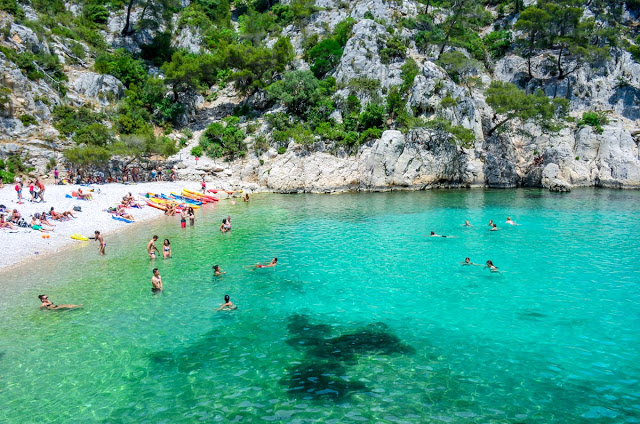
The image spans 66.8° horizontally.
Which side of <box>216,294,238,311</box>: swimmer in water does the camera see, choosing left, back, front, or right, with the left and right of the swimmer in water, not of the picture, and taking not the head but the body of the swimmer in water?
back

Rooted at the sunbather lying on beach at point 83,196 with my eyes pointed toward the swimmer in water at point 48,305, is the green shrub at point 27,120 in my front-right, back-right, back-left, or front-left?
back-right

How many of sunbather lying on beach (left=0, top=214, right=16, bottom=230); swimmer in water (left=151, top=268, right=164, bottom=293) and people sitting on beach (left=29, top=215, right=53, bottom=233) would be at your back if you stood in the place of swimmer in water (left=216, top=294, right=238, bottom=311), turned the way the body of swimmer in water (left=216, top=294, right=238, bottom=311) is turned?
0

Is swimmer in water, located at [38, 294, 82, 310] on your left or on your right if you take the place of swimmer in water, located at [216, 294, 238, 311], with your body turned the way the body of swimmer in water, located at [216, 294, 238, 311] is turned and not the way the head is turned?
on your left

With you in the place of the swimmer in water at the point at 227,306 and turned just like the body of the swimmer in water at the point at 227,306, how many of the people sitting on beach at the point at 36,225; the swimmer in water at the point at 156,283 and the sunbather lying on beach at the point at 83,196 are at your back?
0

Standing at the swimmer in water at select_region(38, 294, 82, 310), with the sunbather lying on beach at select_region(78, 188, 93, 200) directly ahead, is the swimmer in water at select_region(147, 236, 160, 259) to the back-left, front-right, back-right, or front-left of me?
front-right

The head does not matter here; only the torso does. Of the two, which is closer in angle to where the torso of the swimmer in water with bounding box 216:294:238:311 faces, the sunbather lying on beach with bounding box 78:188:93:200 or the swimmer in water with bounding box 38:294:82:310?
the sunbather lying on beach

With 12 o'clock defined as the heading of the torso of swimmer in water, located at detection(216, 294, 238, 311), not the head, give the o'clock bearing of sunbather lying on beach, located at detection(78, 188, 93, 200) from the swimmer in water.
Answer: The sunbather lying on beach is roughly at 11 o'clock from the swimmer in water.

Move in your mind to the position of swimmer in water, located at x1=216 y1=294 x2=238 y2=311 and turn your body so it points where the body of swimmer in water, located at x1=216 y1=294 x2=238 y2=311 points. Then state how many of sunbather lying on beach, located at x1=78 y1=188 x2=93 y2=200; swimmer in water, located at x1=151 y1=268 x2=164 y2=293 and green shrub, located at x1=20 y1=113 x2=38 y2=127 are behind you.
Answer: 0

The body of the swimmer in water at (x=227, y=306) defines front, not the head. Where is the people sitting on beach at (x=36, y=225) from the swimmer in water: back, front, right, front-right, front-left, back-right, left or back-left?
front-left

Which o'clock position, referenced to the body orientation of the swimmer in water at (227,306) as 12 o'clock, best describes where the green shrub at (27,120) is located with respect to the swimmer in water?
The green shrub is roughly at 11 o'clock from the swimmer in water.

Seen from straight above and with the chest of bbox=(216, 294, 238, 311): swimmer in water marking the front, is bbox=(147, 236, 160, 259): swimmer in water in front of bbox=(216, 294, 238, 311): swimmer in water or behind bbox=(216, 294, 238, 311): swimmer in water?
in front
